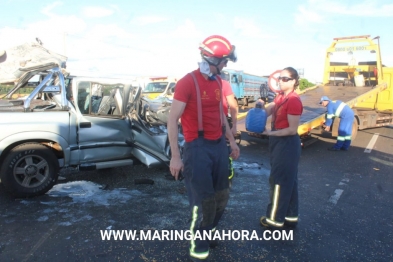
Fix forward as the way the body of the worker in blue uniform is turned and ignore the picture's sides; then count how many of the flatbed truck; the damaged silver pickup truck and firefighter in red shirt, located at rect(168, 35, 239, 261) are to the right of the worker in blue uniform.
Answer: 1

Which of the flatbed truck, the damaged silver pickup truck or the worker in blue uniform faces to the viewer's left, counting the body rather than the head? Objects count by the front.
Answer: the worker in blue uniform

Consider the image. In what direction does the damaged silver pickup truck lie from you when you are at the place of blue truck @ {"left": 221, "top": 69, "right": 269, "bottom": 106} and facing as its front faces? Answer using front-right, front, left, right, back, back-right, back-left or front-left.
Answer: front-left

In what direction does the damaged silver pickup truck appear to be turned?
to the viewer's right

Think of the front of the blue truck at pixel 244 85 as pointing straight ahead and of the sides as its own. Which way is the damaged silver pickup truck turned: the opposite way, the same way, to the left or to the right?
the opposite way

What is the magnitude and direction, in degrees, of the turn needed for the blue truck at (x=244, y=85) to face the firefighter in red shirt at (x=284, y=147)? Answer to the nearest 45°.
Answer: approximately 45° to its left

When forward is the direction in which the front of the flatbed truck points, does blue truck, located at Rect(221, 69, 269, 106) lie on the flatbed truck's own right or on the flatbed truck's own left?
on the flatbed truck's own left

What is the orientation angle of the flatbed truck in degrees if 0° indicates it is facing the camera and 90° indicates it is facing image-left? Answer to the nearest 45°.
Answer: approximately 225°

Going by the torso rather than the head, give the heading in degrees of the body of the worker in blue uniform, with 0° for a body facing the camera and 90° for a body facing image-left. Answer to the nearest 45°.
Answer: approximately 90°

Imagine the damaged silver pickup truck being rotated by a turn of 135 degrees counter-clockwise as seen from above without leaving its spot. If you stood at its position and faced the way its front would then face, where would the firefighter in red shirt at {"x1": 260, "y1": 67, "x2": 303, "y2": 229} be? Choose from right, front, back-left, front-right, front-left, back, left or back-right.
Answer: back

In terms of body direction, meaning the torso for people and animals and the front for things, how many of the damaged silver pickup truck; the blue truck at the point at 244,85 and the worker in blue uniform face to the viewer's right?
1

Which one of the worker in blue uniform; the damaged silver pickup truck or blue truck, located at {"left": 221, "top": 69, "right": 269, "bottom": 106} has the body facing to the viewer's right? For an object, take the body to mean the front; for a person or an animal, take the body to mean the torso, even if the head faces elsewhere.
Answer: the damaged silver pickup truck

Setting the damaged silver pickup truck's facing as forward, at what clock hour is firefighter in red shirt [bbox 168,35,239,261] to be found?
The firefighter in red shirt is roughly at 2 o'clock from the damaged silver pickup truck.
